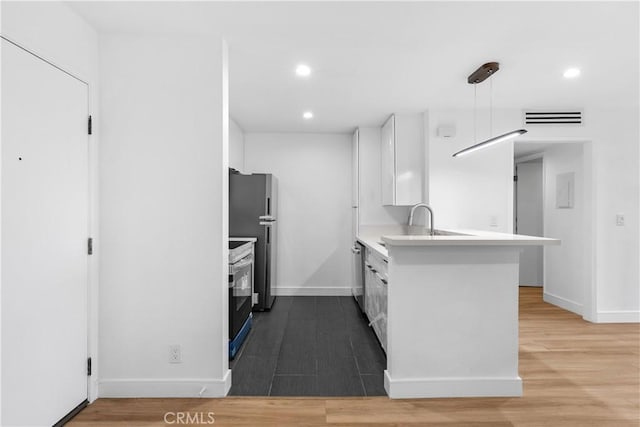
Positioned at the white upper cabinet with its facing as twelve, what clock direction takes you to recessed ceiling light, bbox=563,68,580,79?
The recessed ceiling light is roughly at 7 o'clock from the white upper cabinet.

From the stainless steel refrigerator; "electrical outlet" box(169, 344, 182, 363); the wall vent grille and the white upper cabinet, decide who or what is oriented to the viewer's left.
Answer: the white upper cabinet

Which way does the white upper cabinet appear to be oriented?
to the viewer's left

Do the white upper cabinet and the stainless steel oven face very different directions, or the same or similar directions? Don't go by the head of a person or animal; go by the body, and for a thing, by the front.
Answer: very different directions

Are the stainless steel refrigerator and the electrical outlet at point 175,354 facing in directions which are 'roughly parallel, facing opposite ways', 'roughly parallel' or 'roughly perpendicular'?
roughly perpendicular

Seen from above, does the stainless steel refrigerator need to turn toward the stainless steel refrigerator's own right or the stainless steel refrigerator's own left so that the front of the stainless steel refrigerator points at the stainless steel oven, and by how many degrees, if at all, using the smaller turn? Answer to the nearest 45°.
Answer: approximately 90° to the stainless steel refrigerator's own right

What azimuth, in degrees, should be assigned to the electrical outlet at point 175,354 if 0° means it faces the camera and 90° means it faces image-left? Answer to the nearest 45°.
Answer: approximately 0°

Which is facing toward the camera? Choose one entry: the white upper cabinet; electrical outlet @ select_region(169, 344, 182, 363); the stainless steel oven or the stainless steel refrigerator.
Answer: the electrical outlet

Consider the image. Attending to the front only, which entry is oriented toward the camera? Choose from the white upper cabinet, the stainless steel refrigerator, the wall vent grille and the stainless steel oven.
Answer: the wall vent grille

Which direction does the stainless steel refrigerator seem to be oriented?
to the viewer's right

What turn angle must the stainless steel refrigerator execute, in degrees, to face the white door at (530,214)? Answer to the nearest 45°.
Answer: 0° — it already faces it

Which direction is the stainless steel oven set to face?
to the viewer's right

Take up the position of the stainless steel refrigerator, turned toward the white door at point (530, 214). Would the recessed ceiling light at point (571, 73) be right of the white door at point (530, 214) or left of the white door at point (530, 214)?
right
